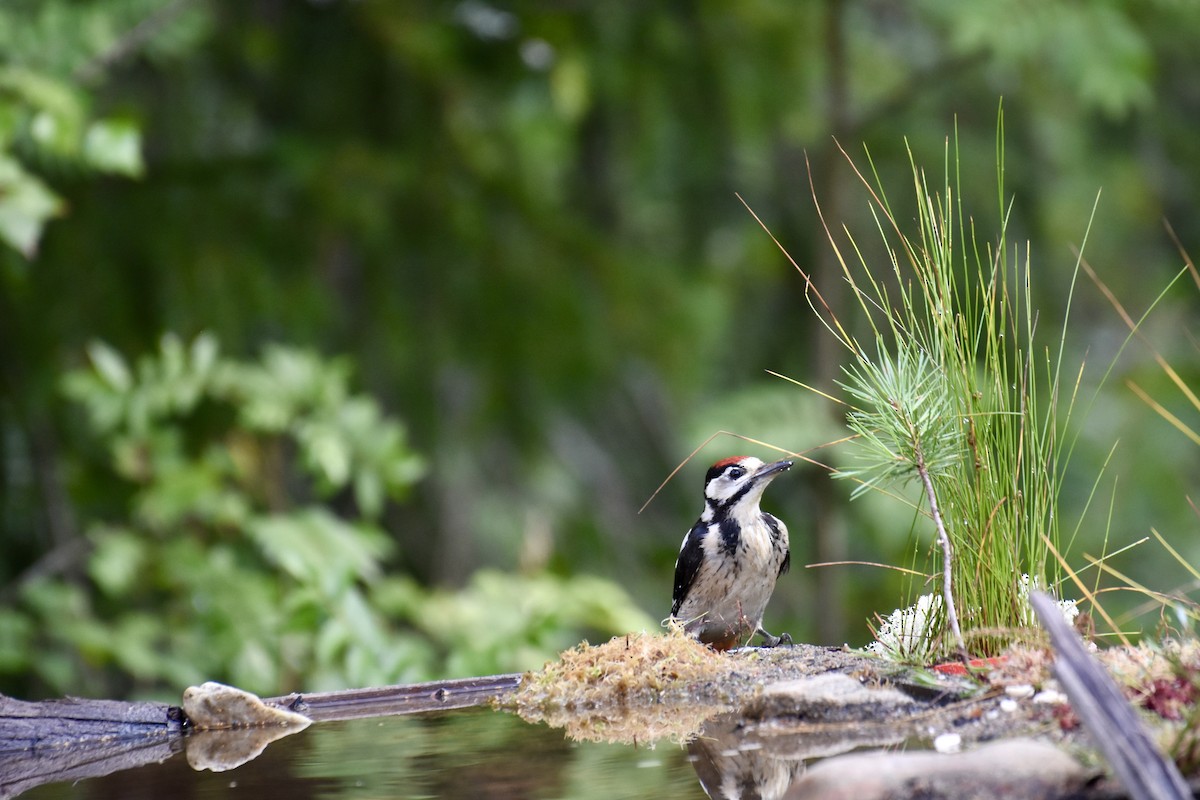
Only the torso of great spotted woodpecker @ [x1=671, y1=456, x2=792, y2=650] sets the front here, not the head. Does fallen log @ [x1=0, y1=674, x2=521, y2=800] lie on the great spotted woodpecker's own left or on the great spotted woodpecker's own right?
on the great spotted woodpecker's own right

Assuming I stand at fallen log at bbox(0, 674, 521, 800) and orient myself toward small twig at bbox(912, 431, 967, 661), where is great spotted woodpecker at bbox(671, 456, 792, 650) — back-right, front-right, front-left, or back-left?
front-left

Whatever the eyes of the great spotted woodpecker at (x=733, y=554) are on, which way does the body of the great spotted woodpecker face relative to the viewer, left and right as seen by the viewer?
facing the viewer and to the right of the viewer

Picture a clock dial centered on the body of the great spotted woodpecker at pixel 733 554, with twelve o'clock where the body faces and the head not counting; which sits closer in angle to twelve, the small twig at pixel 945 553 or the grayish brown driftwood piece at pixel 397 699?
the small twig

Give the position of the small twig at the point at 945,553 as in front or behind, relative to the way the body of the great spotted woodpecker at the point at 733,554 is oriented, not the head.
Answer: in front

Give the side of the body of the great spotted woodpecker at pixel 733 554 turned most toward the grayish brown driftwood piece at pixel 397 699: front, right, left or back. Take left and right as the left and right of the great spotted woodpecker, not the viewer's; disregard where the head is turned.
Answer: right

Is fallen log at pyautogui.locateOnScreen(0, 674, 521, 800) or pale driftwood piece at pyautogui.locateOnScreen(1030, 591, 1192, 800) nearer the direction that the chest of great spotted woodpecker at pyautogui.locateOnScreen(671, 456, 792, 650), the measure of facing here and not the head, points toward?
the pale driftwood piece

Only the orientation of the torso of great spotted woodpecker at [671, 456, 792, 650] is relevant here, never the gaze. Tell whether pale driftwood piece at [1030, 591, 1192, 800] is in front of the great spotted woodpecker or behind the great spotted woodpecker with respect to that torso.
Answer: in front

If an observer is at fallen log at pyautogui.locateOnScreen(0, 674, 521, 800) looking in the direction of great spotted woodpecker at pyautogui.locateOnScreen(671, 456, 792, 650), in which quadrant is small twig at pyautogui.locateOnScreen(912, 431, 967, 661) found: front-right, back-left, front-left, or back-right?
front-right

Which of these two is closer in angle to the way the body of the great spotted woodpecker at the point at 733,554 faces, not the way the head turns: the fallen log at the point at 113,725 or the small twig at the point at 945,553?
the small twig
